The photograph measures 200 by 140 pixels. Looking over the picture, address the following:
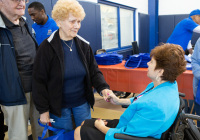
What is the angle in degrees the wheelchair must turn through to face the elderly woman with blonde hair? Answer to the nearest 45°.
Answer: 0° — it already faces them

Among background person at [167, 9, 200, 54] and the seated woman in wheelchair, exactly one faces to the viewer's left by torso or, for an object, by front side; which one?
the seated woman in wheelchair

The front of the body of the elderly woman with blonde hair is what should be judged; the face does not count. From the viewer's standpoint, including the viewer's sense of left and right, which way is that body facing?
facing the viewer and to the right of the viewer

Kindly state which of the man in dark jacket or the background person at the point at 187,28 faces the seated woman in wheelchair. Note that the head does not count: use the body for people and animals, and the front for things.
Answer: the man in dark jacket

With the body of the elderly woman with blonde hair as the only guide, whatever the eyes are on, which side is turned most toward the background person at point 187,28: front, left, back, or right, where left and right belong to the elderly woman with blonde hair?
left

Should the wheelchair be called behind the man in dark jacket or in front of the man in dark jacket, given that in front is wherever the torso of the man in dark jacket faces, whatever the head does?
in front

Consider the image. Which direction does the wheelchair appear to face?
to the viewer's left

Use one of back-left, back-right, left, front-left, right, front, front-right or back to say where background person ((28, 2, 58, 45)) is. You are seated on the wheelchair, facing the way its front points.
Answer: front-right

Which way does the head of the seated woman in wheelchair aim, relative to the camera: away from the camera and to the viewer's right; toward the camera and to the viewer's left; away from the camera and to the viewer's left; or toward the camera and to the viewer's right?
away from the camera and to the viewer's left

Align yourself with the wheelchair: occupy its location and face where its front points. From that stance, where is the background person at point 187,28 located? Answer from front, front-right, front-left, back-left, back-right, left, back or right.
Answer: right

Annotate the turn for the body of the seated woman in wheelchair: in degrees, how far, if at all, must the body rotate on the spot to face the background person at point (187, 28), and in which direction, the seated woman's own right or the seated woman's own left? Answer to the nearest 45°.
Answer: approximately 90° to the seated woman's own right

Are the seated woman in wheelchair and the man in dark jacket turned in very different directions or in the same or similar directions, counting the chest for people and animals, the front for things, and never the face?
very different directions

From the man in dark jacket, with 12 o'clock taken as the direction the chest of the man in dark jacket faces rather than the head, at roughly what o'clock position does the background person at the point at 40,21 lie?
The background person is roughly at 8 o'clock from the man in dark jacket.
